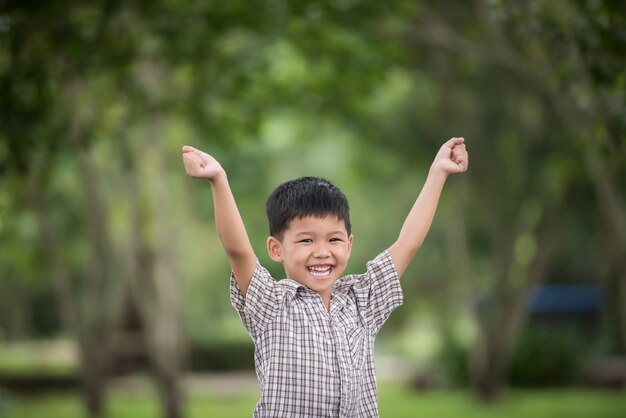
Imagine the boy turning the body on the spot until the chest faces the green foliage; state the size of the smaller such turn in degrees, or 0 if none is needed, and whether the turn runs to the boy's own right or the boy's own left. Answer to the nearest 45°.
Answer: approximately 135° to the boy's own left

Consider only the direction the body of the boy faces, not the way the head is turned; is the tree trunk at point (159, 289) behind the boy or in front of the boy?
behind

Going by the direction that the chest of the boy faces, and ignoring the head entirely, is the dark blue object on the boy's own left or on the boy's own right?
on the boy's own left

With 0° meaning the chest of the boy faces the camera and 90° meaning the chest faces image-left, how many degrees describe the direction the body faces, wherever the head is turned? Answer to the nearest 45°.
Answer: approximately 315°
